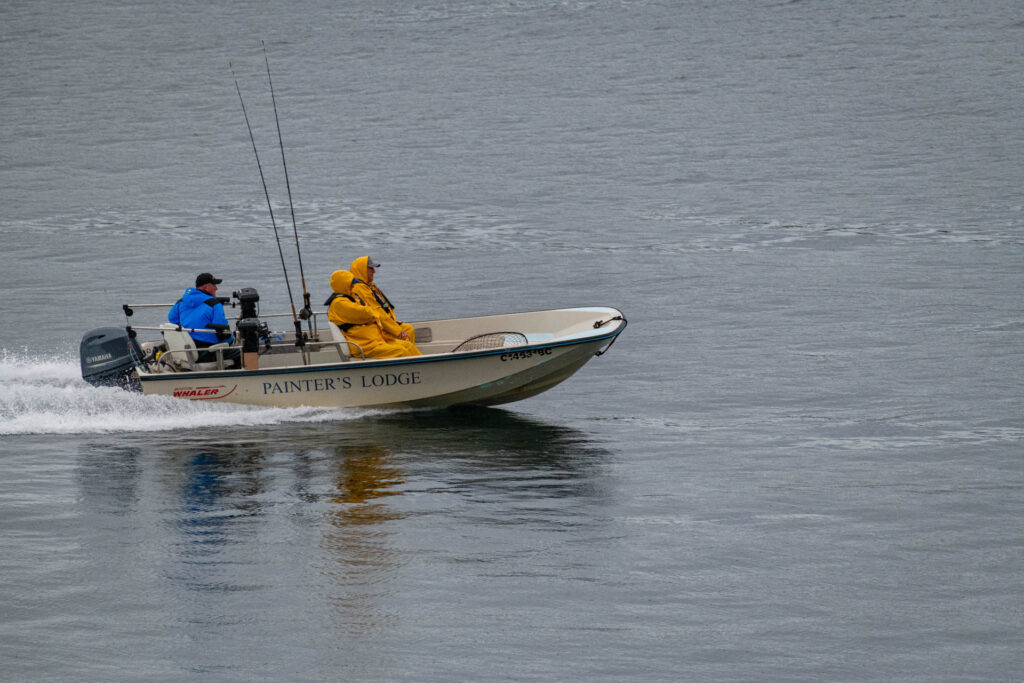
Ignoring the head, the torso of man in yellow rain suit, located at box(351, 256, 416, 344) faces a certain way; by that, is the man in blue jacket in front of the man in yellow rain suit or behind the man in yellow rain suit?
behind

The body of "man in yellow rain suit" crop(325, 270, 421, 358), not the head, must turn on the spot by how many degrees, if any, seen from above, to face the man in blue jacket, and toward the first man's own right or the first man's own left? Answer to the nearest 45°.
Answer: approximately 180°

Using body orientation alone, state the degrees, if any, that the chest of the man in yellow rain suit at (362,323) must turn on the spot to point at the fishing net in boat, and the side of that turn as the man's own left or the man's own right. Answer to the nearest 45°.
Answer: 0° — they already face it

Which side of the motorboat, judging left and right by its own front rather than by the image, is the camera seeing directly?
right

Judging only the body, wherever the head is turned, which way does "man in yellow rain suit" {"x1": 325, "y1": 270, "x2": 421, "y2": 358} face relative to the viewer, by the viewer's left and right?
facing to the right of the viewer

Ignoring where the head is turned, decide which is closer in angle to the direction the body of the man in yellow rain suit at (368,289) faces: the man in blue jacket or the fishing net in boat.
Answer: the fishing net in boat

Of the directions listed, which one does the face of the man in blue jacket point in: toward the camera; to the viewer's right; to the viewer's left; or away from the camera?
to the viewer's right

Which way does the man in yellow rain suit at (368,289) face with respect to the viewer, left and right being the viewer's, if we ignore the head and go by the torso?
facing to the right of the viewer
